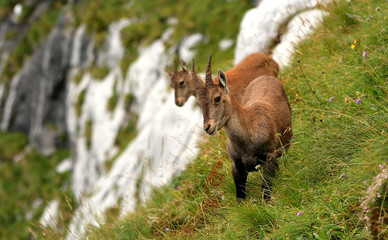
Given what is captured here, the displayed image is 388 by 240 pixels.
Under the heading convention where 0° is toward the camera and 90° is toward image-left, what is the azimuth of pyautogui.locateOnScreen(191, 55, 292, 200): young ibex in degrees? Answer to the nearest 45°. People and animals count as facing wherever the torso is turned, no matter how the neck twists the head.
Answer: approximately 45°

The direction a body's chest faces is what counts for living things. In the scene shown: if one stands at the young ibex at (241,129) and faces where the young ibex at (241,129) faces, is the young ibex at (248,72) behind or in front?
behind
